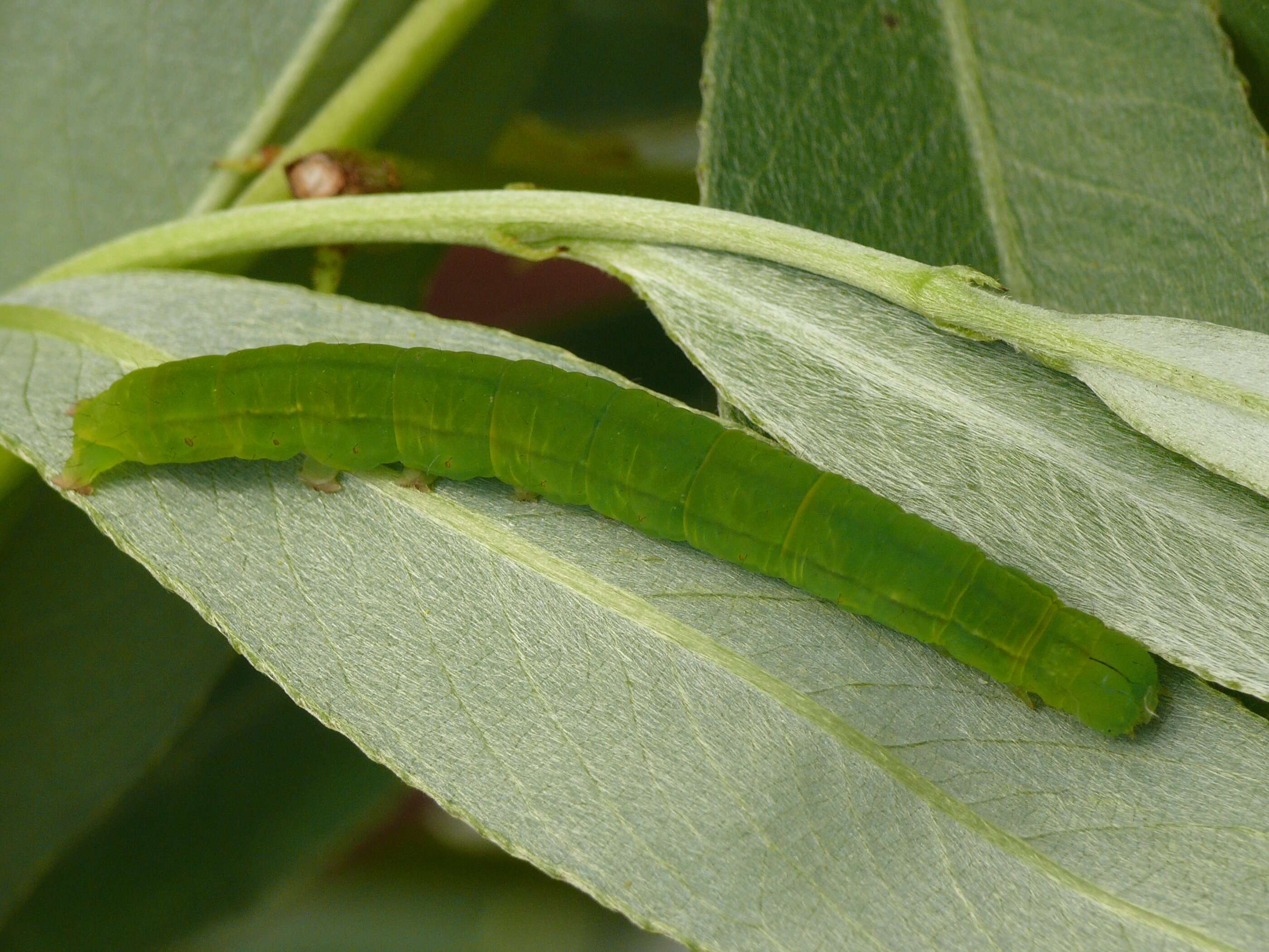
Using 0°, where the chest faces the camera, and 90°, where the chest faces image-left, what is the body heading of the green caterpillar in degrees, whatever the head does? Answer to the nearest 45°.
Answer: approximately 270°
